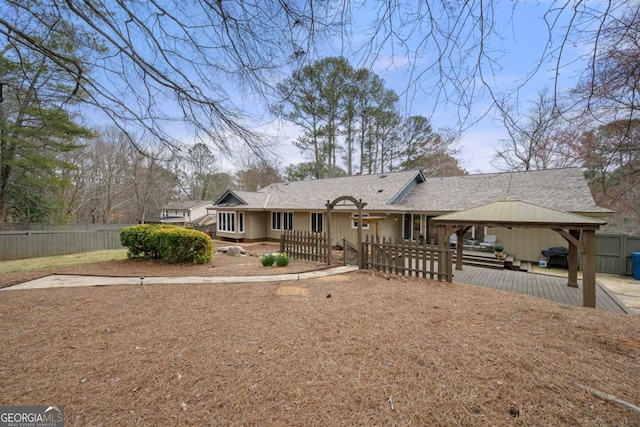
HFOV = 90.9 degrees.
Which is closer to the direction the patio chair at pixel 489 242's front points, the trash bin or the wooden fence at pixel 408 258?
the wooden fence

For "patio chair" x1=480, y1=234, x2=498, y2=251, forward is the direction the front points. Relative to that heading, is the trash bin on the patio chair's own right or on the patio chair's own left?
on the patio chair's own left

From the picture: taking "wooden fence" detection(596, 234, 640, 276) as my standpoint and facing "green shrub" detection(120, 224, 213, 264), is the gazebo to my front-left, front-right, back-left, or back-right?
front-left

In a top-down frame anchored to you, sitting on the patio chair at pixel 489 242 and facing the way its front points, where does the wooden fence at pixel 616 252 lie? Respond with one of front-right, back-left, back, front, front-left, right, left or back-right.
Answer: back-left

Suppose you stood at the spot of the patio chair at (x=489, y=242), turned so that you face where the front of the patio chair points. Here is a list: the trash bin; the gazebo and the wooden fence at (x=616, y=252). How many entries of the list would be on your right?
0

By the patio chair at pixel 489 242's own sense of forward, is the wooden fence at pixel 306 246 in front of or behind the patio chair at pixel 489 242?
in front

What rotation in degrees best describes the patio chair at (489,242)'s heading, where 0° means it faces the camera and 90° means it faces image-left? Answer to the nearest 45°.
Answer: approximately 45°

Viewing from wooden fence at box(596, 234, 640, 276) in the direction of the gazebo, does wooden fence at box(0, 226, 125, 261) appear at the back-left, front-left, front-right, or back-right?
front-right

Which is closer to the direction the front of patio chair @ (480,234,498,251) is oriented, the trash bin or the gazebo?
the gazebo

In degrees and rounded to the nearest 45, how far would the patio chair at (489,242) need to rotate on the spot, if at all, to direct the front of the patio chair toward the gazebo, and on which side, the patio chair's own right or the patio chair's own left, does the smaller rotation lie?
approximately 45° to the patio chair's own left
